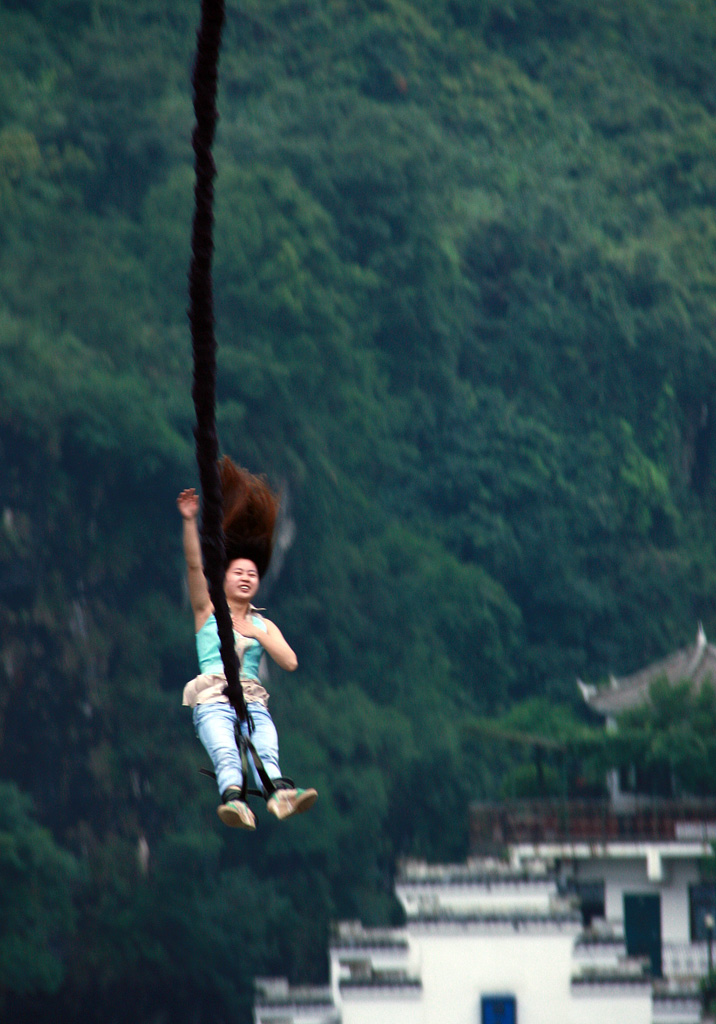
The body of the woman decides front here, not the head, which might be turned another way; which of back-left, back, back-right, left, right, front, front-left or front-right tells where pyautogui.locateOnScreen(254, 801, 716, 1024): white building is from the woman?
back

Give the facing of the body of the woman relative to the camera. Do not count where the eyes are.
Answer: toward the camera

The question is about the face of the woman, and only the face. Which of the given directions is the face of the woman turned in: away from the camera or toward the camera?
toward the camera
